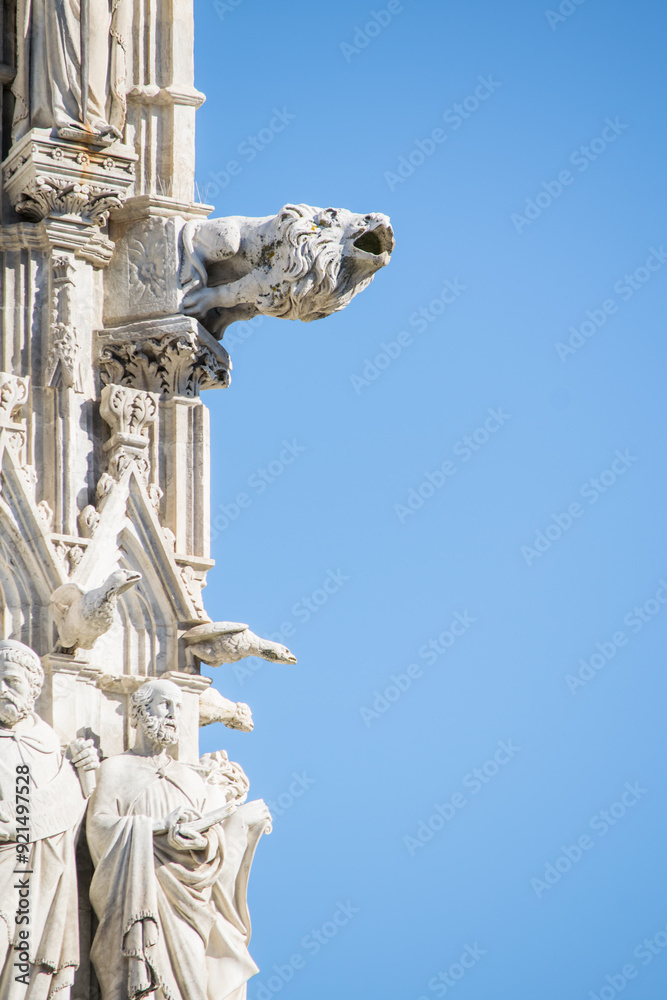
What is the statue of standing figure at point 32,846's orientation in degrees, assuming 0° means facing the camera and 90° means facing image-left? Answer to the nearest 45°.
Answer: approximately 0°

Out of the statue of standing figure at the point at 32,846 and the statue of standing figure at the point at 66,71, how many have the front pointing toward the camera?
2

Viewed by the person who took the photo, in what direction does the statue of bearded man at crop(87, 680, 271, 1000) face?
facing the viewer and to the right of the viewer

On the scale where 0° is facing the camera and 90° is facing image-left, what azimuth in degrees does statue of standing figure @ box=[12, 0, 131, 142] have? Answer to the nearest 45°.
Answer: approximately 0°

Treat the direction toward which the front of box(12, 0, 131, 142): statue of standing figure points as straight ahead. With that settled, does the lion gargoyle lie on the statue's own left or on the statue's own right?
on the statue's own left
